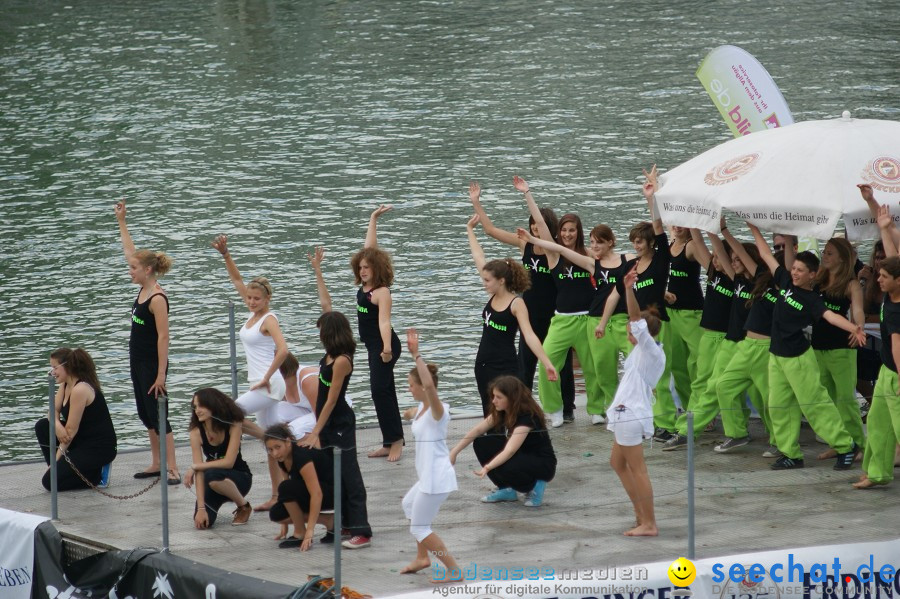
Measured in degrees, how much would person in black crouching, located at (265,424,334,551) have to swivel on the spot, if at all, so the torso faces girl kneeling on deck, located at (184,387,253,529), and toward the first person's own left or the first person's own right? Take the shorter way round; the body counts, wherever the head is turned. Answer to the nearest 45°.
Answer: approximately 90° to the first person's own right

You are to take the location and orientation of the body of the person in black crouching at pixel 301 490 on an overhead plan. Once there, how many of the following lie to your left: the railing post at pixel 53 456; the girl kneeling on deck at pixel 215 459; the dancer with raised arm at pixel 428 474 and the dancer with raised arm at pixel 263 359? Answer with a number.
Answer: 1

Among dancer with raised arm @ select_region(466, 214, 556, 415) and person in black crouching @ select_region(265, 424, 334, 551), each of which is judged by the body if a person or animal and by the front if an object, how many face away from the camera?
0

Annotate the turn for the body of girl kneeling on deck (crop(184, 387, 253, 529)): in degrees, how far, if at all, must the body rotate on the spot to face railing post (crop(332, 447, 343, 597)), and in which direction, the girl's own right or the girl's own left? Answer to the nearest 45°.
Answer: approximately 45° to the girl's own left

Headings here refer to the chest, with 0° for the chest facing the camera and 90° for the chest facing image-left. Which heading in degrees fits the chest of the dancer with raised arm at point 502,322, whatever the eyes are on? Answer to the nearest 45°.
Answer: approximately 45°

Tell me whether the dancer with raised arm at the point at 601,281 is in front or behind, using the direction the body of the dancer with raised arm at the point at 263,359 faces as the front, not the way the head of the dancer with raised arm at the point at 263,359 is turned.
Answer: behind

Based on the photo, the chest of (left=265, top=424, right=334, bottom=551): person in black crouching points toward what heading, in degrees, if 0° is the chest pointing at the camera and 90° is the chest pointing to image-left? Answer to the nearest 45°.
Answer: approximately 45°

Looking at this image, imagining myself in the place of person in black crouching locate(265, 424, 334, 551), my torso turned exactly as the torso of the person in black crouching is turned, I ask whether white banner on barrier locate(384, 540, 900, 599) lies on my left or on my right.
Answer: on my left

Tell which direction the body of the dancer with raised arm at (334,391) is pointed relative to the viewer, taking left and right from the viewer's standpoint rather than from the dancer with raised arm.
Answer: facing to the left of the viewer

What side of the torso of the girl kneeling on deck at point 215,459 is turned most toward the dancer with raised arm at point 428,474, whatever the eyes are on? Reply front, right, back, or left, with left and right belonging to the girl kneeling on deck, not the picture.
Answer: left

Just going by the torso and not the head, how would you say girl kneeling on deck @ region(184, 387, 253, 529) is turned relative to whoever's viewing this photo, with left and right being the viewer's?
facing the viewer and to the left of the viewer

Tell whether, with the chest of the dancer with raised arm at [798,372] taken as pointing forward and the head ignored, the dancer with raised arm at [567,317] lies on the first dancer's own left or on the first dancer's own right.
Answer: on the first dancer's own right

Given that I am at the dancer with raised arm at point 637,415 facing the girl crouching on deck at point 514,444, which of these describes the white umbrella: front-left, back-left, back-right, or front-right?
back-right
